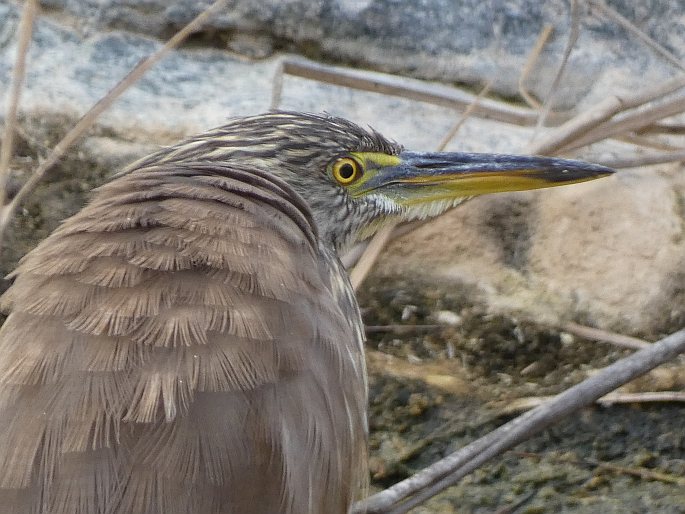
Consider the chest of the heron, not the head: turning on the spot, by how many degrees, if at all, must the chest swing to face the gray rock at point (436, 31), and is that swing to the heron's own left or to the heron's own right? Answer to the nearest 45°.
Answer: approximately 45° to the heron's own left

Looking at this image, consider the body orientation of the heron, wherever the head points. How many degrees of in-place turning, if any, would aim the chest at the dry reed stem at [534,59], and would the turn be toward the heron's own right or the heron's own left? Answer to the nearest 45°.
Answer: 0° — it already faces it

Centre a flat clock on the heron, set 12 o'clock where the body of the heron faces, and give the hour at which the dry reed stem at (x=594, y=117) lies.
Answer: The dry reed stem is roughly at 12 o'clock from the heron.

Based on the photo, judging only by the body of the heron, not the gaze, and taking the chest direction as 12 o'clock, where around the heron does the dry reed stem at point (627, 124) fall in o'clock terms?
The dry reed stem is roughly at 12 o'clock from the heron.

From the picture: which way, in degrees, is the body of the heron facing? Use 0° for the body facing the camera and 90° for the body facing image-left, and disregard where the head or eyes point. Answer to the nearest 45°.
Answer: approximately 225°
